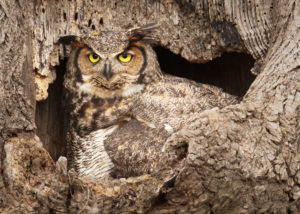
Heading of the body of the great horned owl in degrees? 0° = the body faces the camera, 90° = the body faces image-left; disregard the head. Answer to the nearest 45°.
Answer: approximately 45°
